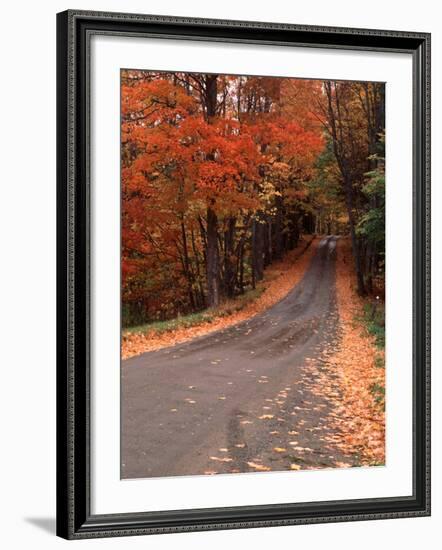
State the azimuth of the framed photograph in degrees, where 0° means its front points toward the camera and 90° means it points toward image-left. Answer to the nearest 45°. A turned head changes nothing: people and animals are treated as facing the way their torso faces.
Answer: approximately 315°
